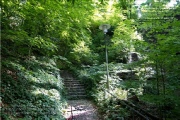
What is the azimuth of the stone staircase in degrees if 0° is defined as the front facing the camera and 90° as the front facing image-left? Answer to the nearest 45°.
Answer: approximately 0°
